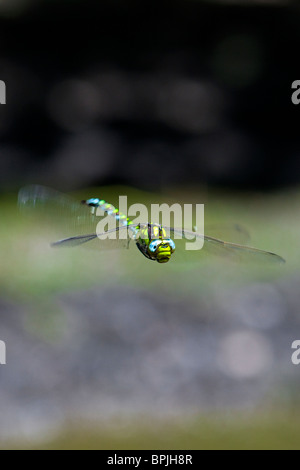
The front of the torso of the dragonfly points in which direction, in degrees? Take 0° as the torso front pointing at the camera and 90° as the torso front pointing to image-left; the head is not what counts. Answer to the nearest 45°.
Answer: approximately 315°
